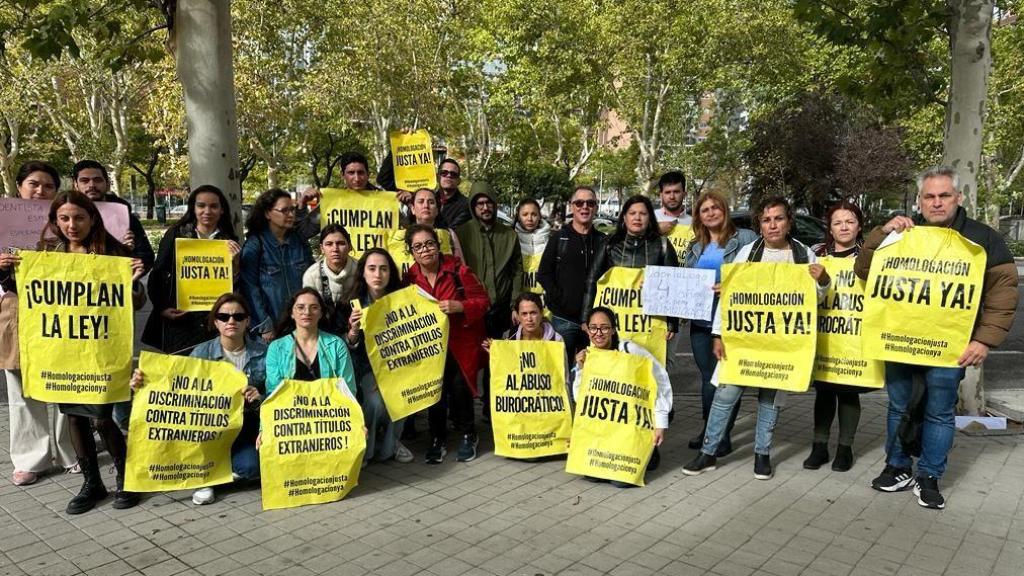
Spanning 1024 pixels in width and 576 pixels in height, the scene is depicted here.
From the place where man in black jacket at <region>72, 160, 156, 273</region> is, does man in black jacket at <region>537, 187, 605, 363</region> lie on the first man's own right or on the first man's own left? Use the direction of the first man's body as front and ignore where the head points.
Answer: on the first man's own left

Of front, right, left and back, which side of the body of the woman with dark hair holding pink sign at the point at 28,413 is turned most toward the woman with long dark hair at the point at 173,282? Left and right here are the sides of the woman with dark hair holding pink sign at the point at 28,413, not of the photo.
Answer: left

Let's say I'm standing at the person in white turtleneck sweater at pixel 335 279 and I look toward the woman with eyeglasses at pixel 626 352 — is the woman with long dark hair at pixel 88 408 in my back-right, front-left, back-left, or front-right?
back-right

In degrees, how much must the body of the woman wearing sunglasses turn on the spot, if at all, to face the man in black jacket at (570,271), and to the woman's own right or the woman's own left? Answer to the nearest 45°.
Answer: approximately 90° to the woman's own left

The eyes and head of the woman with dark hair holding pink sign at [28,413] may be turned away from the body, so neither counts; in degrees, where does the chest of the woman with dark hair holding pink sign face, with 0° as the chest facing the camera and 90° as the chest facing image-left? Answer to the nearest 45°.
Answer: approximately 0°

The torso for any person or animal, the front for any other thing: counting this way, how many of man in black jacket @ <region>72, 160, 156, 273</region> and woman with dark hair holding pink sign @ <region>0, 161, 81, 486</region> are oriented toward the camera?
2

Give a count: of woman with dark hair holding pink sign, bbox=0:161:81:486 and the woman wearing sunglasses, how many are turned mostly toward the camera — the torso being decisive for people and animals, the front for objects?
2
